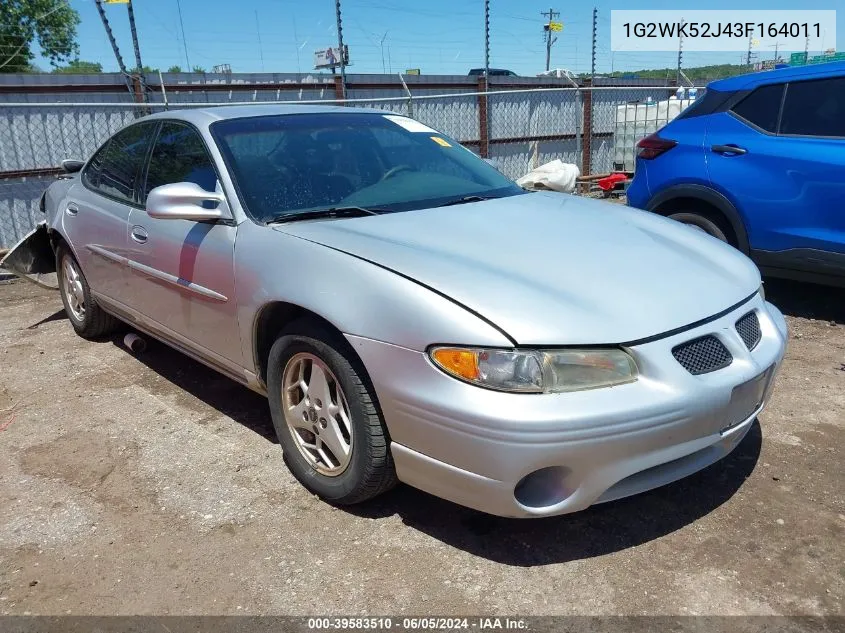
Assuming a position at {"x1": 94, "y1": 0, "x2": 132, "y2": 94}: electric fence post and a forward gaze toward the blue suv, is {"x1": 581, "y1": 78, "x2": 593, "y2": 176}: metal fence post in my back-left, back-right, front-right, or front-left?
front-left

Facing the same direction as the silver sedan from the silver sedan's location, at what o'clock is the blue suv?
The blue suv is roughly at 9 o'clock from the silver sedan.

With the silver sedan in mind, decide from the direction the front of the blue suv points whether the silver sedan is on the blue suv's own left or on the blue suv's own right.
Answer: on the blue suv's own right

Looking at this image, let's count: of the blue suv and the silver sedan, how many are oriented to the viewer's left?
0

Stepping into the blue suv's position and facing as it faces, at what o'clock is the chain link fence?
The chain link fence is roughly at 8 o'clock from the blue suv.

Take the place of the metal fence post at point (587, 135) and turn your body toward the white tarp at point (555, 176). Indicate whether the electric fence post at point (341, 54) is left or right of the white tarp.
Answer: right

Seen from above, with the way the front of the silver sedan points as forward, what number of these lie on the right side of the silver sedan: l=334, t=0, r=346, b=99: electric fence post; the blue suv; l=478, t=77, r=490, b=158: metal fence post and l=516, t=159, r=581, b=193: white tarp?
0

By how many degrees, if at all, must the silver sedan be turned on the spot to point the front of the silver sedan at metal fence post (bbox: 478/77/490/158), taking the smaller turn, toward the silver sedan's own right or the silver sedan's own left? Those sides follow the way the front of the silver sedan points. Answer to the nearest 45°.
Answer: approximately 135° to the silver sedan's own left

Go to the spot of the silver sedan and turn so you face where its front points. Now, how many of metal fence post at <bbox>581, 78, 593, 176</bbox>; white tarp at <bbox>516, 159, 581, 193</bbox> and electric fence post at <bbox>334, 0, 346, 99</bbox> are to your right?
0

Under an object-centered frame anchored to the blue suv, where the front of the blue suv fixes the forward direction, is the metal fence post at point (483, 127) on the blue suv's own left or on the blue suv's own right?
on the blue suv's own left

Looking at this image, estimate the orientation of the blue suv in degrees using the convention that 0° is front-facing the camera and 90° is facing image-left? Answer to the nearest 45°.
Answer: approximately 270°

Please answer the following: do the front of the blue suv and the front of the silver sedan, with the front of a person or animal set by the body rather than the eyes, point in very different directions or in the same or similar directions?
same or similar directions

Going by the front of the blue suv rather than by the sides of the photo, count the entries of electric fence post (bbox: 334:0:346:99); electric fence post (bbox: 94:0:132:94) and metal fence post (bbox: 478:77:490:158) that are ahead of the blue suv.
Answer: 0

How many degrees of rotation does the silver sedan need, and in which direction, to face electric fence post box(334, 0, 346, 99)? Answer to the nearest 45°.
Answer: approximately 135° to its left

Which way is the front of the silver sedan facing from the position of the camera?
facing the viewer and to the right of the viewer

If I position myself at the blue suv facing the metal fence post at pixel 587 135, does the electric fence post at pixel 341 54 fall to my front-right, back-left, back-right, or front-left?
front-left

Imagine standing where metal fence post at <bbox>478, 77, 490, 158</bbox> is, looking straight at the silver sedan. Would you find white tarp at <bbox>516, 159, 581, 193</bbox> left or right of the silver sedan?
left

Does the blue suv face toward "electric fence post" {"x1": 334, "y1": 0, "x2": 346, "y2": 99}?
no
